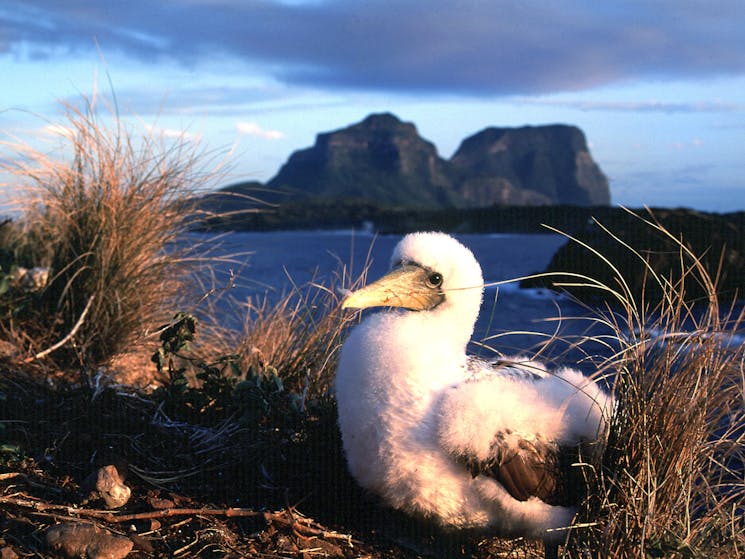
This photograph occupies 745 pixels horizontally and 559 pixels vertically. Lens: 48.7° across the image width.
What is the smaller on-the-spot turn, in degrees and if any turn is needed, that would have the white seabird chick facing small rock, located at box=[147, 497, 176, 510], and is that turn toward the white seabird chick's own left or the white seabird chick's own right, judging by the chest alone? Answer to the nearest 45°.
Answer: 0° — it already faces it

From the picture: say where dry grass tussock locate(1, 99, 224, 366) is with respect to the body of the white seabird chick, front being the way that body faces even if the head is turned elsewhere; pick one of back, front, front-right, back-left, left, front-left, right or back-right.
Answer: front-right

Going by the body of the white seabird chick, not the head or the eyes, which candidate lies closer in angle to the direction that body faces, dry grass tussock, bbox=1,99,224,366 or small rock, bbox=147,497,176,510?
the small rock

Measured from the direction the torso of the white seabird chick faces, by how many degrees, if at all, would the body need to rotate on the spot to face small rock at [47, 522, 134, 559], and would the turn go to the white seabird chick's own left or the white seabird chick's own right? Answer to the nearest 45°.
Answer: approximately 45° to the white seabird chick's own left

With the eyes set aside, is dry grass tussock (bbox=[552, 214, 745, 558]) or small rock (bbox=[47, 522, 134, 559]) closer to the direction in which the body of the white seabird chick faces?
the small rock

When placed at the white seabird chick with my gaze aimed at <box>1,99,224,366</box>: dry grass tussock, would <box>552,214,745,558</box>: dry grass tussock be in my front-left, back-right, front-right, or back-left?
back-right

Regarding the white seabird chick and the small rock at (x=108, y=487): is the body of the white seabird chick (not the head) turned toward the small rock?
yes

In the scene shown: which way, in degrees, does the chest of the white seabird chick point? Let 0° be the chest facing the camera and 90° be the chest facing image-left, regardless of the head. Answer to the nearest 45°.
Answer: approximately 90°

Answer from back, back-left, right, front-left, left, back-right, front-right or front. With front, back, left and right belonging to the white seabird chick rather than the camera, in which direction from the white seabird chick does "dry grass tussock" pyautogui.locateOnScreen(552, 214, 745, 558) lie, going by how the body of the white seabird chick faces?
back

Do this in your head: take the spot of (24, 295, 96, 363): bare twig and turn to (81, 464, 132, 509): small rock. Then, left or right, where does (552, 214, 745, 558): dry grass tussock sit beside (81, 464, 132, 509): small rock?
left

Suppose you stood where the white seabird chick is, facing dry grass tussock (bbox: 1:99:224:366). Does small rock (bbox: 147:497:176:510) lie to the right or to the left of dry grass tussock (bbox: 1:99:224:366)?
left

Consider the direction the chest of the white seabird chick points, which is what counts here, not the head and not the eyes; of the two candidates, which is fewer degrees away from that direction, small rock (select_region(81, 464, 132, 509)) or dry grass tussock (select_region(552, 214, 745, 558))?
the small rock
